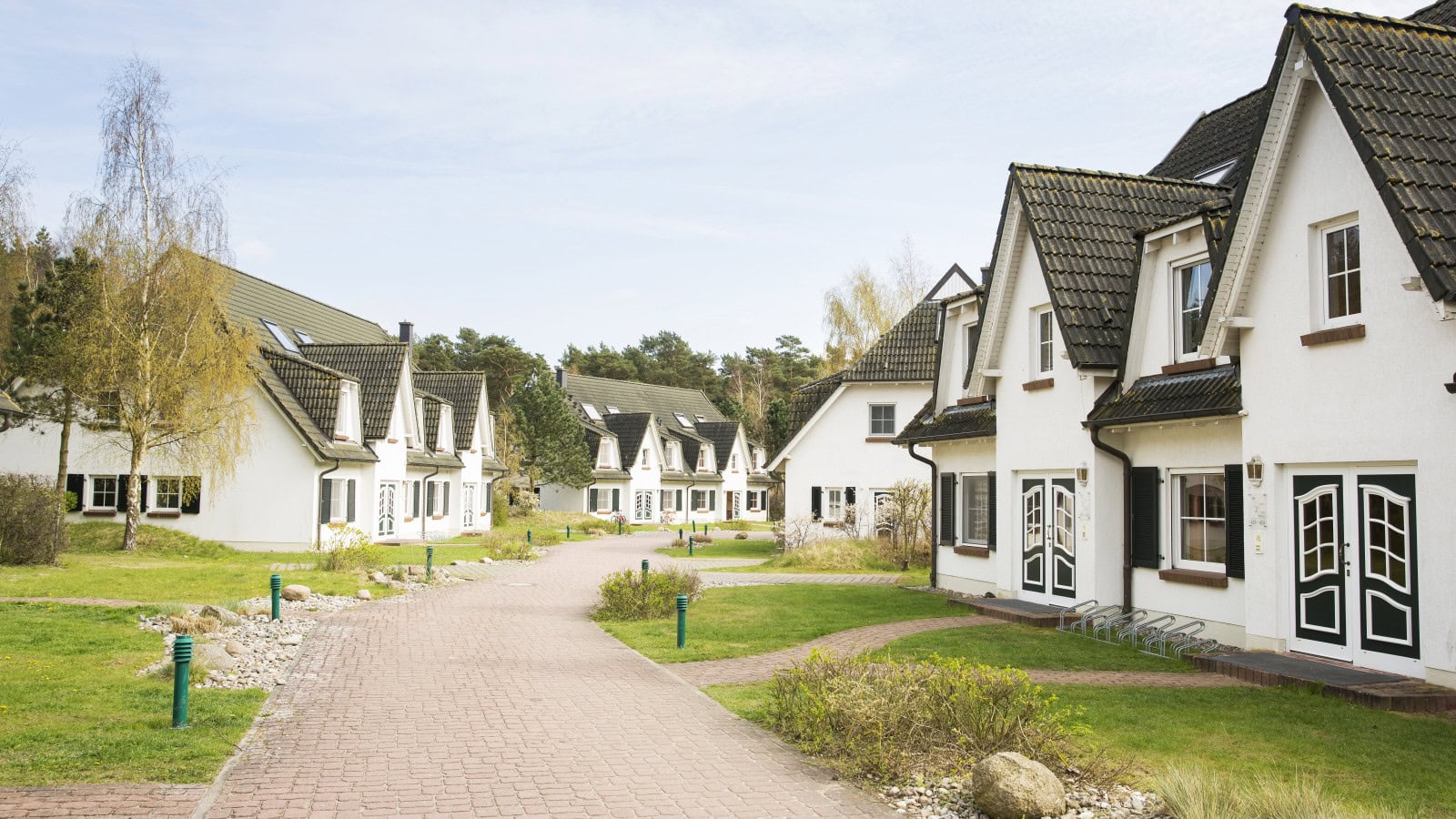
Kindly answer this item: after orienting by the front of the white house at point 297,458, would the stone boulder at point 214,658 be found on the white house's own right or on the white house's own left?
on the white house's own right

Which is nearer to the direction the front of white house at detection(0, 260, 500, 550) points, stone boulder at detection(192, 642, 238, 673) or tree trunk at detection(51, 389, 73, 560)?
the stone boulder

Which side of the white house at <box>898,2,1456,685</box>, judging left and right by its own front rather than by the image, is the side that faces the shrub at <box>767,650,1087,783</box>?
front

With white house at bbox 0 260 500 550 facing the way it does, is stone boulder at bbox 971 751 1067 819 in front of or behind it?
in front

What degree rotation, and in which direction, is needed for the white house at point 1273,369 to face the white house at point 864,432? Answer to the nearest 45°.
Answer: approximately 90° to its right

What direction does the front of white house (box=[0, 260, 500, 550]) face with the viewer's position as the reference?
facing the viewer and to the right of the viewer

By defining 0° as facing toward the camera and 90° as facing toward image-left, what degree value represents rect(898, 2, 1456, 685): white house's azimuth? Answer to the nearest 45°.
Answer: approximately 45°

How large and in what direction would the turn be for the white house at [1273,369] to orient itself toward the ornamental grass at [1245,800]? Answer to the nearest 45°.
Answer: approximately 45° to its left

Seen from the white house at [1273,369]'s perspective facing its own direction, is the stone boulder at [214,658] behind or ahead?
ahead

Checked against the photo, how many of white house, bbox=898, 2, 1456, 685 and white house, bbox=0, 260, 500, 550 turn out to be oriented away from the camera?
0
